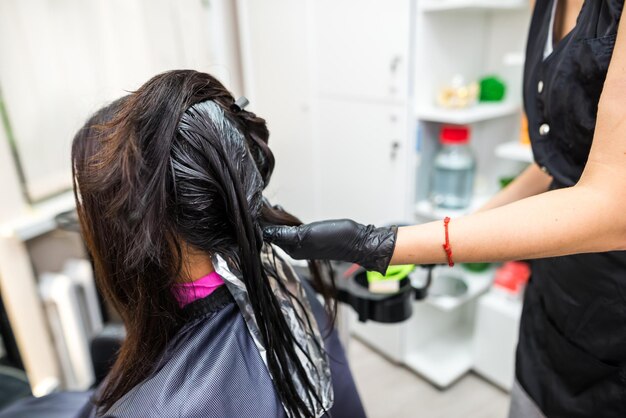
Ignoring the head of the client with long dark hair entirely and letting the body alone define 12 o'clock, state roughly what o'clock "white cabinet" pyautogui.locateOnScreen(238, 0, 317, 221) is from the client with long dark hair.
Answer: The white cabinet is roughly at 2 o'clock from the client with long dark hair.

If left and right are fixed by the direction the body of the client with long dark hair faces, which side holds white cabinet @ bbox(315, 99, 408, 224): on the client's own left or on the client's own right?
on the client's own right

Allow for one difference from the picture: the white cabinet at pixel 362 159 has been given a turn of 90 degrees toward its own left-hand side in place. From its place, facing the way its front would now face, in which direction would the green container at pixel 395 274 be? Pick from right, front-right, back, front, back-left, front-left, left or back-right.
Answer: right

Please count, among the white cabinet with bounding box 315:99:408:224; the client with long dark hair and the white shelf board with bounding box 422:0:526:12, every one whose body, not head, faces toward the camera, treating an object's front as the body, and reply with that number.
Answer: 2

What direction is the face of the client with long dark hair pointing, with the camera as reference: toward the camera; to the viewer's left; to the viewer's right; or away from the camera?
away from the camera

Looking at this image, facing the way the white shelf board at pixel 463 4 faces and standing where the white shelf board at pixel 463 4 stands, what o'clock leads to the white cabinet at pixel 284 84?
The white cabinet is roughly at 4 o'clock from the white shelf board.

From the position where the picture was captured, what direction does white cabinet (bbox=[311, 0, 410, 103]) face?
facing the viewer

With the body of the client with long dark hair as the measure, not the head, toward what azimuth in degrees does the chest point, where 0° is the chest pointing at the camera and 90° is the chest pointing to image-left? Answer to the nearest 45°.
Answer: approximately 135°

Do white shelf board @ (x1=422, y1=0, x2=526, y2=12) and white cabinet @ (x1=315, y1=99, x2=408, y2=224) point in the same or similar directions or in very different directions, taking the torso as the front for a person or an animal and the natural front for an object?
same or similar directions

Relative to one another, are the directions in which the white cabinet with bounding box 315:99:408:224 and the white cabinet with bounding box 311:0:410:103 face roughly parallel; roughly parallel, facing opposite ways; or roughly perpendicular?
roughly parallel

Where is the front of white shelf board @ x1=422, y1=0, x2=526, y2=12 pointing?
toward the camera

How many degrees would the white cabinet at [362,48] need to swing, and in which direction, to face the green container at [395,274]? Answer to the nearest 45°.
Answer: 0° — it already faces it

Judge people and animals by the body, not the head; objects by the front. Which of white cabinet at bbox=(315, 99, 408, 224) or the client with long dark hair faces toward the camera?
the white cabinet

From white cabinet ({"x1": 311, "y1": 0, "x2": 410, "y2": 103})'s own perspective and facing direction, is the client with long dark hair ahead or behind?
ahead
